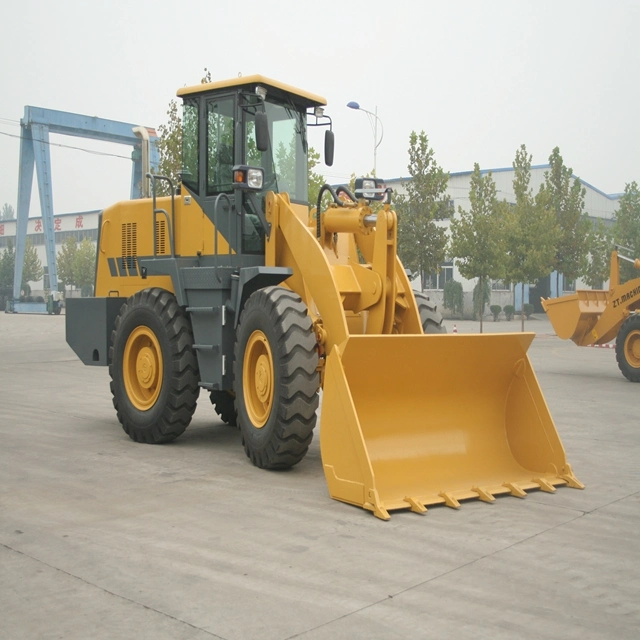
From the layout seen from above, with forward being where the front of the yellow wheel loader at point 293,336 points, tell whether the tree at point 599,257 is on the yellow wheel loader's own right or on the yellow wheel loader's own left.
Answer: on the yellow wheel loader's own left

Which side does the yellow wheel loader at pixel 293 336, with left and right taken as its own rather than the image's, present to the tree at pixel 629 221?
left

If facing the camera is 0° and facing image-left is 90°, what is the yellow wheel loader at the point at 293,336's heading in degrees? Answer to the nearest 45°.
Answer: approximately 315°

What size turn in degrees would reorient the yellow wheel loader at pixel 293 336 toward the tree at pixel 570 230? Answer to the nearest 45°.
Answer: approximately 135° to its left

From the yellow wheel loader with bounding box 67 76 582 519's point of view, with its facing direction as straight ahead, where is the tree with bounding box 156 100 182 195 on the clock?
The tree is roughly at 7 o'clock from the yellow wheel loader.

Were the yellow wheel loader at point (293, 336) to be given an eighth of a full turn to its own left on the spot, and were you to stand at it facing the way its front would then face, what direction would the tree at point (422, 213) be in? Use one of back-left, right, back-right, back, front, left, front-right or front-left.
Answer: left

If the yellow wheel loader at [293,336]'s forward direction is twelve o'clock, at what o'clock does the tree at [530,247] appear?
The tree is roughly at 8 o'clock from the yellow wheel loader.
